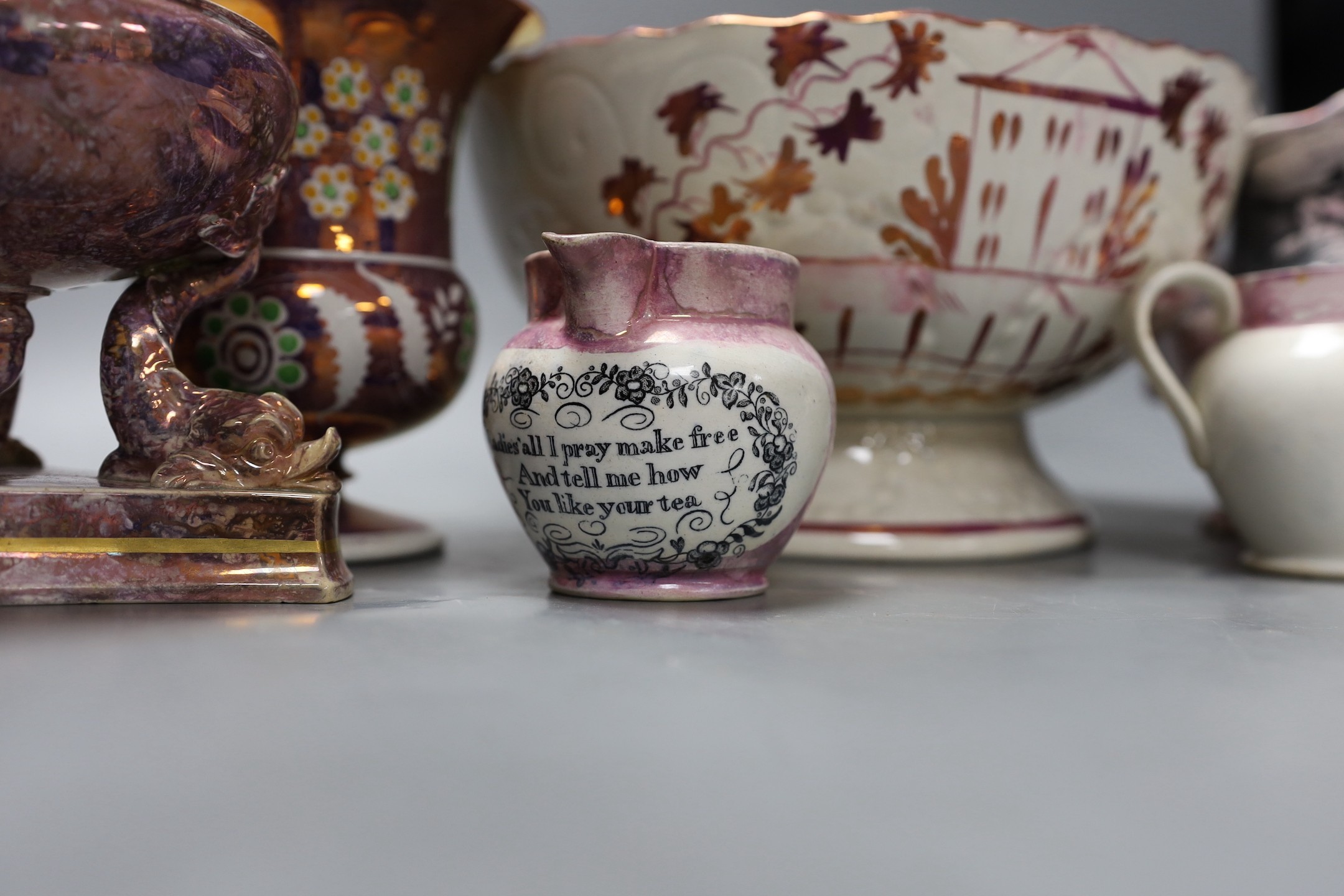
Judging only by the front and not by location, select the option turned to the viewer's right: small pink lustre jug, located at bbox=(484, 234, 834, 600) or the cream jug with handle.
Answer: the cream jug with handle

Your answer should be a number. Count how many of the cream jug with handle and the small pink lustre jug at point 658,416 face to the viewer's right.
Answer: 1

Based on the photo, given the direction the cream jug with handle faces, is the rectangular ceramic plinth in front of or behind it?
behind

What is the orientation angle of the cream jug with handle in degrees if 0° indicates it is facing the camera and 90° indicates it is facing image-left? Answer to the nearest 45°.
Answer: approximately 270°

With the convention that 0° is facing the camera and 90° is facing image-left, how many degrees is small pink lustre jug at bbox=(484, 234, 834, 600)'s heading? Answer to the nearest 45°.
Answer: approximately 45°

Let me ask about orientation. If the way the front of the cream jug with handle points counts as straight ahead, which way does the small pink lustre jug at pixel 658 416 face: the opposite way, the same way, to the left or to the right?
to the right
